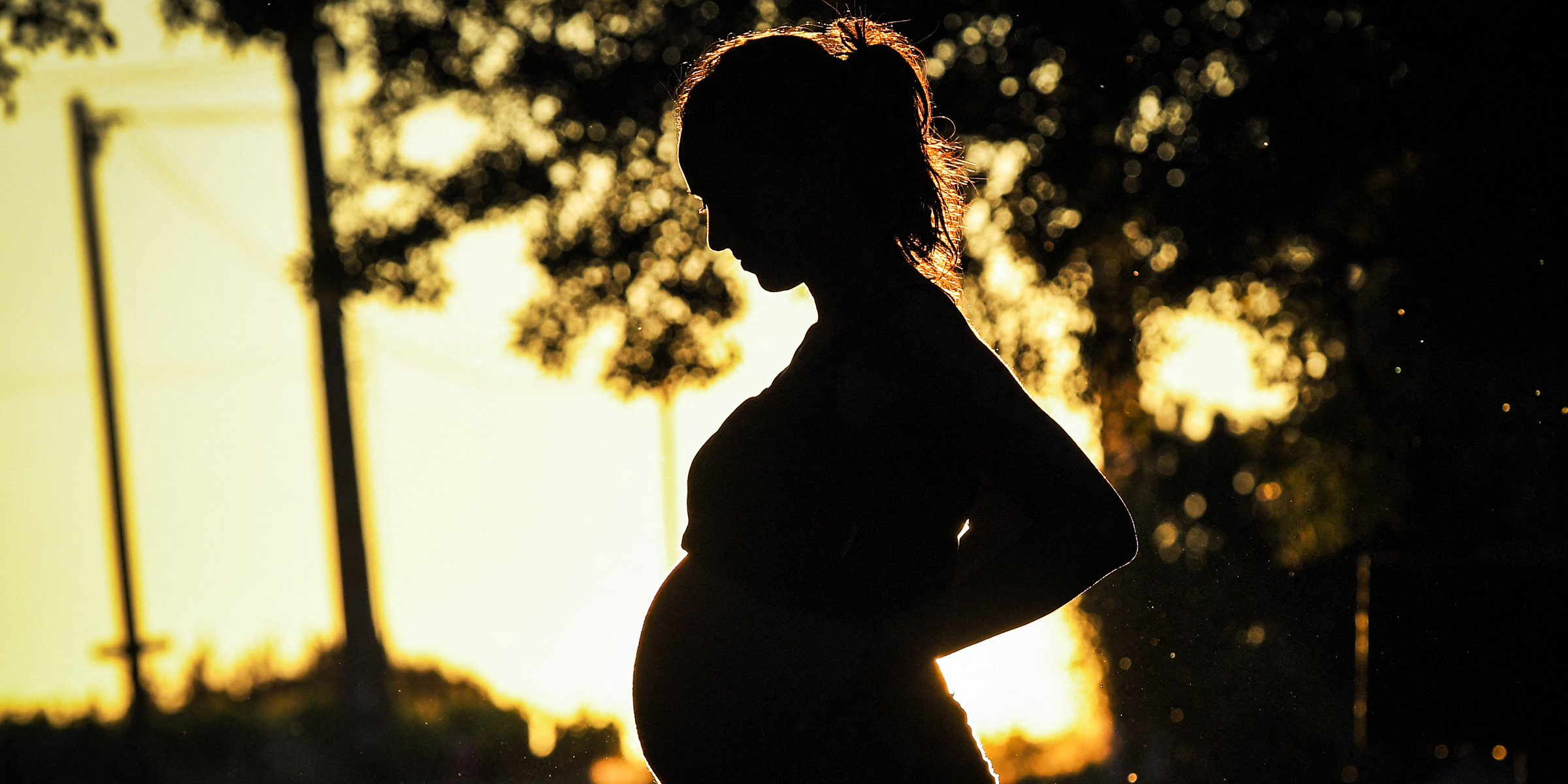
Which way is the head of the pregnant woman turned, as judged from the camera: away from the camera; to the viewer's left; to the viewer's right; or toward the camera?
to the viewer's left

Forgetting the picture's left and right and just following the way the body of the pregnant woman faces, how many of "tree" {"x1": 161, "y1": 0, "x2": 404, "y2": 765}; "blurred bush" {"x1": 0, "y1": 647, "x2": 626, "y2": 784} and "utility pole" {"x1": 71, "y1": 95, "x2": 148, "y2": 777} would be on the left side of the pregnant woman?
0

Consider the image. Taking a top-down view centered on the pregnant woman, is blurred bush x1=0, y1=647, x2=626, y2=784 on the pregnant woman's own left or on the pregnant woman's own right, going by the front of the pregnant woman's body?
on the pregnant woman's own right

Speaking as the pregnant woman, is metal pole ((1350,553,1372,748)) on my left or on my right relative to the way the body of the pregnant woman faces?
on my right

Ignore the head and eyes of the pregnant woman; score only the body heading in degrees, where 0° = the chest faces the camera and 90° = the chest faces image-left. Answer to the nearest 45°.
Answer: approximately 90°

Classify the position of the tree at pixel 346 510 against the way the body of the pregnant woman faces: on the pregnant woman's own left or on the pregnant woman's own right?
on the pregnant woman's own right
